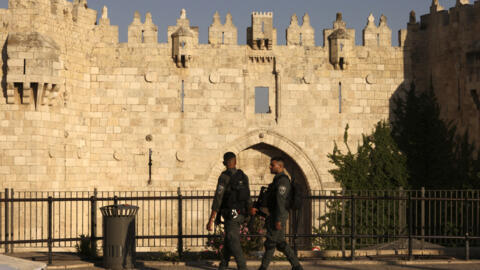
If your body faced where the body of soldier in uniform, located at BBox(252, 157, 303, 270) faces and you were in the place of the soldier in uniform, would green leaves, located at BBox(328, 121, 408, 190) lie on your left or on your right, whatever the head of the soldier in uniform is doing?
on your right

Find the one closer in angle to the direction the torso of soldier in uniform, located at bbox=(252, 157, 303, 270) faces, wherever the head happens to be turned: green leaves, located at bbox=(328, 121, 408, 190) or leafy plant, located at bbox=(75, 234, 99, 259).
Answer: the leafy plant

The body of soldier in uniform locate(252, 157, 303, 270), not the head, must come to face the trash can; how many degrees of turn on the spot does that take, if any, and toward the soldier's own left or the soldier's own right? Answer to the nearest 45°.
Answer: approximately 45° to the soldier's own right

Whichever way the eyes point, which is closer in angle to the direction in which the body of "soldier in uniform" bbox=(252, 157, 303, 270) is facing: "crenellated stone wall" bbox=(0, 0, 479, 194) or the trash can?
the trash can

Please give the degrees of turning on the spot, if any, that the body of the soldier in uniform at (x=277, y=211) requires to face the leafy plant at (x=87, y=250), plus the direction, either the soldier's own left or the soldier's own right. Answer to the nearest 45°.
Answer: approximately 45° to the soldier's own right

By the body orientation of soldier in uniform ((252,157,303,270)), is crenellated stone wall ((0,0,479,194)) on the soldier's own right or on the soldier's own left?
on the soldier's own right

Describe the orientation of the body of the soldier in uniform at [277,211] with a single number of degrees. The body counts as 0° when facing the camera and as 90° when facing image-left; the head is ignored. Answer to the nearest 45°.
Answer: approximately 90°

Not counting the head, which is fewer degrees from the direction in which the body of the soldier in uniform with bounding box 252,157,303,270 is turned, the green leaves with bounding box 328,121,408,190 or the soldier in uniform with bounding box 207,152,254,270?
the soldier in uniform
